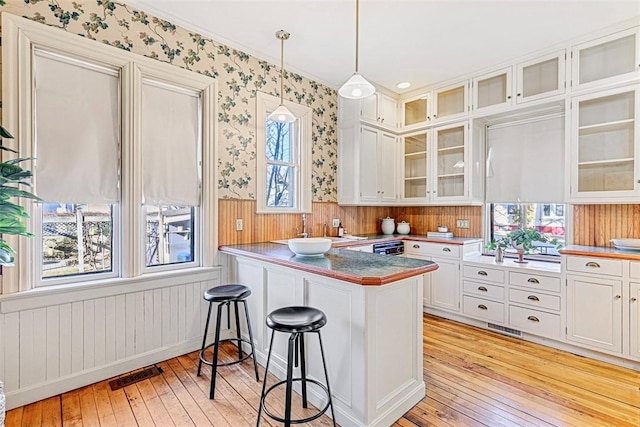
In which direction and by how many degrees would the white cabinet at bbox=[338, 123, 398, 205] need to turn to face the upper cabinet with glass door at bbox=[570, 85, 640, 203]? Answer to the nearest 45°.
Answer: approximately 45° to its left

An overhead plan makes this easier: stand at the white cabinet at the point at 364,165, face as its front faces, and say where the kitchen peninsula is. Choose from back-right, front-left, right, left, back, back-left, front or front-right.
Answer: front-right

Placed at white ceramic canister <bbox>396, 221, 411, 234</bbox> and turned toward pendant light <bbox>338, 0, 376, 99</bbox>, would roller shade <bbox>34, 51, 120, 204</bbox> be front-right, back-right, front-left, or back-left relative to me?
front-right

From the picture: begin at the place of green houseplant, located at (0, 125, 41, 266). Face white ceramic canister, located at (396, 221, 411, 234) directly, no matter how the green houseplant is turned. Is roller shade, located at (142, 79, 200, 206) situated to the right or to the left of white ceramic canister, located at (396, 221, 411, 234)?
left

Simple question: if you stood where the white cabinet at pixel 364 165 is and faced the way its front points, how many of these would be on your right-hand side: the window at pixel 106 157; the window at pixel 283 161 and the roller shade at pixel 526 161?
2

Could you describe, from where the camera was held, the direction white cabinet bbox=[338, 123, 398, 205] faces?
facing the viewer and to the right of the viewer

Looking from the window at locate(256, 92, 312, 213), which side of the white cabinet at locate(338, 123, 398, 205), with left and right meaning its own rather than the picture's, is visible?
right

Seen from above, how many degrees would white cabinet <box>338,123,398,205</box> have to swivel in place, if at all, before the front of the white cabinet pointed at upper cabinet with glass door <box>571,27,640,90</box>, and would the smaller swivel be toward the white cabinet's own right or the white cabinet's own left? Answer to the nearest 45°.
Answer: approximately 45° to the white cabinet's own left

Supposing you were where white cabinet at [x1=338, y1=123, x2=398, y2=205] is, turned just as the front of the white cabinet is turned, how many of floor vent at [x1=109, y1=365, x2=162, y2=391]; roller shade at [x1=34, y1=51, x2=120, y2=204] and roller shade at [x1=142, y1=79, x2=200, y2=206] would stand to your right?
3

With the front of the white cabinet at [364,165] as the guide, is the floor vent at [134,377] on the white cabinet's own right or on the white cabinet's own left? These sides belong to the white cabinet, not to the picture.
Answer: on the white cabinet's own right

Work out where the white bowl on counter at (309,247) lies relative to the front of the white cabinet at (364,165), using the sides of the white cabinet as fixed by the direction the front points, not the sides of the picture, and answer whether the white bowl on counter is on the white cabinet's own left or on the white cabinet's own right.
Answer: on the white cabinet's own right

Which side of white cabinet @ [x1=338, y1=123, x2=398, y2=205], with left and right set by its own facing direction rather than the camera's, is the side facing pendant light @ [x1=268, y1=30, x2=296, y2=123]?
right

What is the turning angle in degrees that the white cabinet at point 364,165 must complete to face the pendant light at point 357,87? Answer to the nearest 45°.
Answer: approximately 45° to its right
